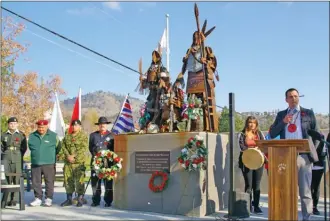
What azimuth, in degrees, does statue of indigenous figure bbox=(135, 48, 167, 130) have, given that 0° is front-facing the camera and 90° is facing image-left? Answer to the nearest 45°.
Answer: approximately 45°

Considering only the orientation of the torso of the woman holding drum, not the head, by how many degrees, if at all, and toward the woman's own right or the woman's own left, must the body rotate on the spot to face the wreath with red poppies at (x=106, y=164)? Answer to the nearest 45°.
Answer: approximately 90° to the woman's own right

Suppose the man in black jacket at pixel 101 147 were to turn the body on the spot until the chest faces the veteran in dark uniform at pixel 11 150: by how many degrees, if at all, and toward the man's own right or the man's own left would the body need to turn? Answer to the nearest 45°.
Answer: approximately 90° to the man's own right

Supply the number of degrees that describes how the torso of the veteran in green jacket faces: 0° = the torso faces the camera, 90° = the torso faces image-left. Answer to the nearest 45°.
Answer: approximately 0°
